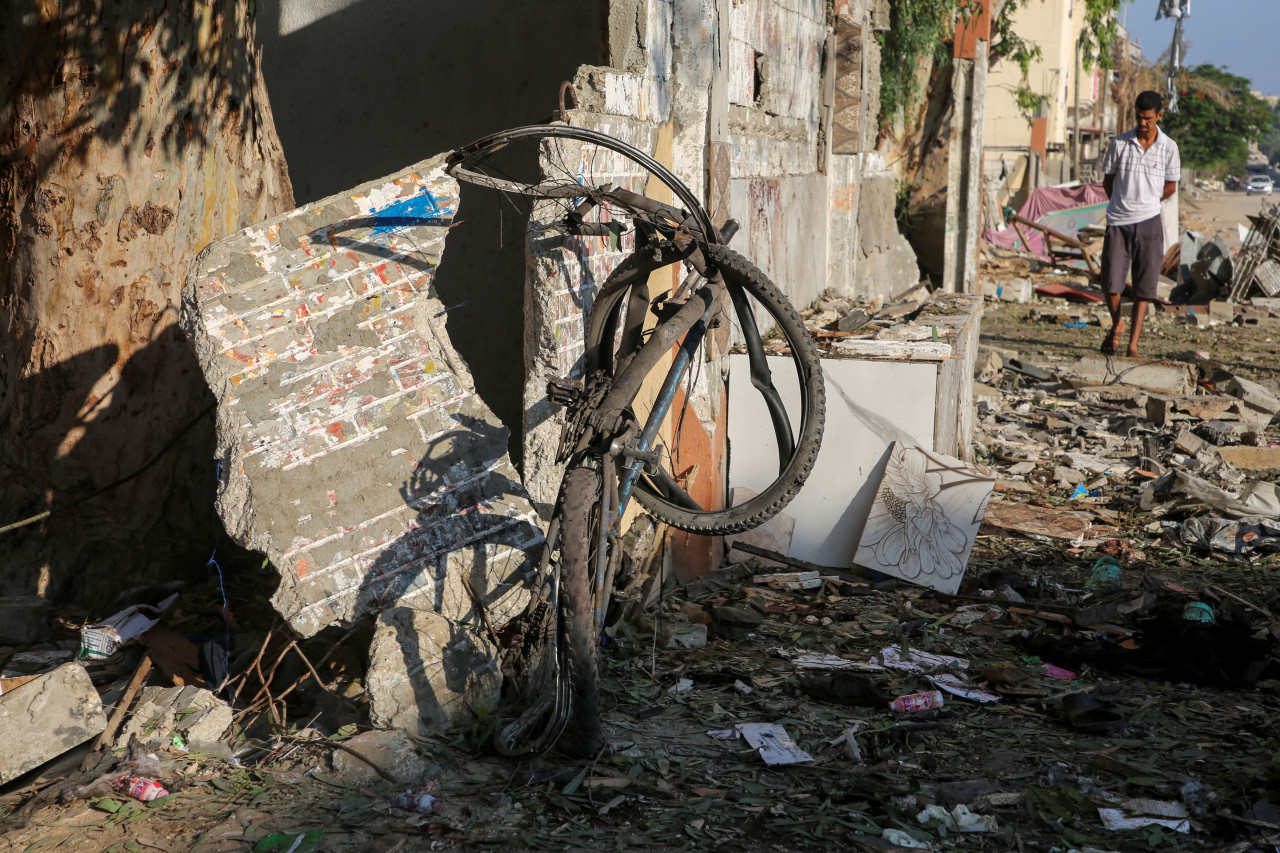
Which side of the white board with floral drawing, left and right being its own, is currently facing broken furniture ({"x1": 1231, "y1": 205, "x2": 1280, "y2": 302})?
back

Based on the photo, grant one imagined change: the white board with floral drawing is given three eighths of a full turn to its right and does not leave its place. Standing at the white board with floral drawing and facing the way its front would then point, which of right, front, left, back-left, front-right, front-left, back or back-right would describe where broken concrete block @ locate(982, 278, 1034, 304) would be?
front-right

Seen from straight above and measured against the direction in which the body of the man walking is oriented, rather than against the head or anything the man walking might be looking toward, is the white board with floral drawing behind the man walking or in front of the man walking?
in front

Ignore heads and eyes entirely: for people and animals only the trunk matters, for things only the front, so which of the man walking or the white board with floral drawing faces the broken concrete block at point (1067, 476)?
the man walking

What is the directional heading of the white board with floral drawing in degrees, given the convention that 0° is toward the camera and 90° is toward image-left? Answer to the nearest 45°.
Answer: approximately 0°

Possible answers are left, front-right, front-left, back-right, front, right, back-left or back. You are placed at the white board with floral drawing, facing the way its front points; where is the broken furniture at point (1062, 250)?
back

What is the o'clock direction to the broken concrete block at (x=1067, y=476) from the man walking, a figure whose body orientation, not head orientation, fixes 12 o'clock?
The broken concrete block is roughly at 12 o'clock from the man walking.

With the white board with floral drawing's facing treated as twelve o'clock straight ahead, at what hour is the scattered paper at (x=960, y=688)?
The scattered paper is roughly at 12 o'clock from the white board with floral drawing.

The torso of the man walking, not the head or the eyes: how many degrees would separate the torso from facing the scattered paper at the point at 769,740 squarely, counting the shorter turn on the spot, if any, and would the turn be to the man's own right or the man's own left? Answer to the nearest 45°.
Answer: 0° — they already face it

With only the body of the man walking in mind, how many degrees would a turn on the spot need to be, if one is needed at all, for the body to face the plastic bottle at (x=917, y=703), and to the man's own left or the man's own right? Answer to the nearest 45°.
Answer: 0° — they already face it

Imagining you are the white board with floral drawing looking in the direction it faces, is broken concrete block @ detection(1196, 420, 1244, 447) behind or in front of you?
behind

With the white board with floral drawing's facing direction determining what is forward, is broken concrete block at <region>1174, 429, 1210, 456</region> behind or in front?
behind

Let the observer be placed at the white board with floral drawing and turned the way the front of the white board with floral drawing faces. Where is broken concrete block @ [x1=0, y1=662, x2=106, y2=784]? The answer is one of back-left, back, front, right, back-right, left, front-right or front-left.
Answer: front-right

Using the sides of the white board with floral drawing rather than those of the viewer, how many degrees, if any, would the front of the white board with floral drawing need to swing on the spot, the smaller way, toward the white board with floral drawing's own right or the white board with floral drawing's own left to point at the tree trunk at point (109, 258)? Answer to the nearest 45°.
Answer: approximately 45° to the white board with floral drawing's own right

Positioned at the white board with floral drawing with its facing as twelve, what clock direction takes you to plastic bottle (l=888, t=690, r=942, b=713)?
The plastic bottle is roughly at 12 o'clock from the white board with floral drawing.

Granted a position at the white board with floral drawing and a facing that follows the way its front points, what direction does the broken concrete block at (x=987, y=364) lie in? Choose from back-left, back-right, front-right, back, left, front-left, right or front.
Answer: back

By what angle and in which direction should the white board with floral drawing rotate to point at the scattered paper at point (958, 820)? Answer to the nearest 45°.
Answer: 0° — it already faces it

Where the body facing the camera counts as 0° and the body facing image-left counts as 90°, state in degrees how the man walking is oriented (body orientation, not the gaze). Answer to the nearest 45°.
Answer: approximately 0°
